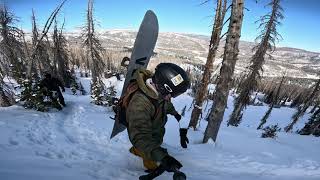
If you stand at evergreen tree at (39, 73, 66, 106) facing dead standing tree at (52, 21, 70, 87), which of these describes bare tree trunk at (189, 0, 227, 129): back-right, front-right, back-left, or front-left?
back-right
